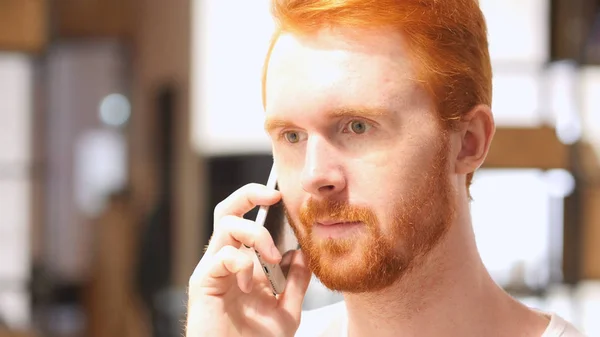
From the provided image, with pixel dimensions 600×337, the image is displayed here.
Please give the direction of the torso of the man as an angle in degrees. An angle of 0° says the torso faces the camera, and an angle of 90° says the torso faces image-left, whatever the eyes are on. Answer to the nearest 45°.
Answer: approximately 45°
